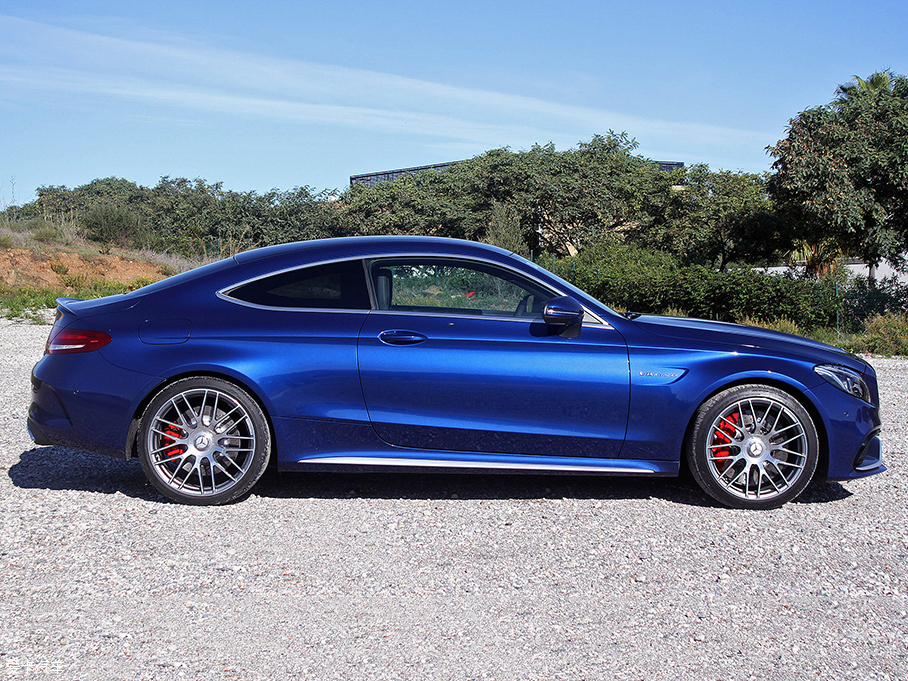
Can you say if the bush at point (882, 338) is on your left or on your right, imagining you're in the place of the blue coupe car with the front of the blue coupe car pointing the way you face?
on your left

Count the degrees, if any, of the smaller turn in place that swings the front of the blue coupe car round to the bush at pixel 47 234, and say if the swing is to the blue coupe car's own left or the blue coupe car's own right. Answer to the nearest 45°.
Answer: approximately 135° to the blue coupe car's own left

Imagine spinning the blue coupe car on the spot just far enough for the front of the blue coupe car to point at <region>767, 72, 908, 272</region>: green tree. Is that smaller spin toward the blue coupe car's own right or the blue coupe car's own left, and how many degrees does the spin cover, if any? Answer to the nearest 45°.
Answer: approximately 45° to the blue coupe car's own left

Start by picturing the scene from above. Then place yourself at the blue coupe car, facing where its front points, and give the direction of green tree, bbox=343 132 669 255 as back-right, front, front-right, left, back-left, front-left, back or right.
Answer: left

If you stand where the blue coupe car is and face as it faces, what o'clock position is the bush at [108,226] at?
The bush is roughly at 8 o'clock from the blue coupe car.

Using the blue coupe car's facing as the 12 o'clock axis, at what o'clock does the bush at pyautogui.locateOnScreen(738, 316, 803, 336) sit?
The bush is roughly at 10 o'clock from the blue coupe car.

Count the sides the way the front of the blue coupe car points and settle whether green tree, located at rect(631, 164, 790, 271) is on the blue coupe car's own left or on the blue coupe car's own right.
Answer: on the blue coupe car's own left

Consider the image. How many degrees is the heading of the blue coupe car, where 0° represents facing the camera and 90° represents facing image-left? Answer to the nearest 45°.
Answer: approximately 270°
